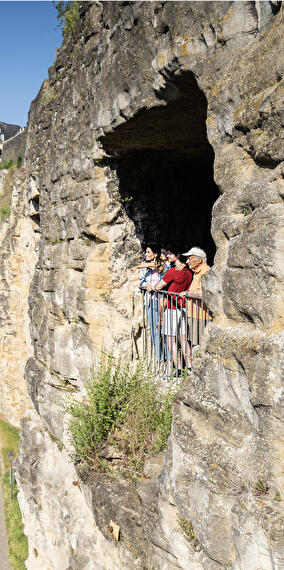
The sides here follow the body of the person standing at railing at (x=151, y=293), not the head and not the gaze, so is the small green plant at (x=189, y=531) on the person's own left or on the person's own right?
on the person's own left

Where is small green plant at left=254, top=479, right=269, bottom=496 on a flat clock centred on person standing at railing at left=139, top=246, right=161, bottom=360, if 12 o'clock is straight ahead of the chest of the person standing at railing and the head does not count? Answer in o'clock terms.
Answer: The small green plant is roughly at 10 o'clock from the person standing at railing.

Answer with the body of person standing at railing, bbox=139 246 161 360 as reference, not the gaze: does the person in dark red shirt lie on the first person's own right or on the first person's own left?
on the first person's own left

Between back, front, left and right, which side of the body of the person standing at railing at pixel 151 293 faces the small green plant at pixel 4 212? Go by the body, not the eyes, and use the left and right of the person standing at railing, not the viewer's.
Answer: right
